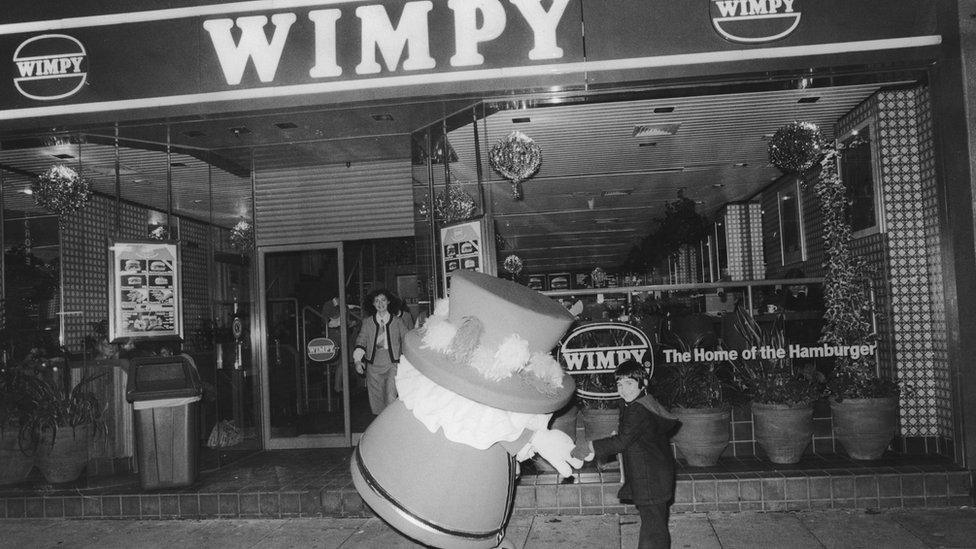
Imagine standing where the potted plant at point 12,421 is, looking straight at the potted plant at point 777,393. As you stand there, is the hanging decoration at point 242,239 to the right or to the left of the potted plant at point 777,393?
left

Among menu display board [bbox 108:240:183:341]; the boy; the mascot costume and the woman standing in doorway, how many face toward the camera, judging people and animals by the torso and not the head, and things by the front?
2

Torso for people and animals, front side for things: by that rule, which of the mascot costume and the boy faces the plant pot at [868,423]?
the mascot costume

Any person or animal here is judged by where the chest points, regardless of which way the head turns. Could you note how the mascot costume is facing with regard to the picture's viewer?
facing away from the viewer and to the right of the viewer

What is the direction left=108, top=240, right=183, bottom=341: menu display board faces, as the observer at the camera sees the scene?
facing the viewer

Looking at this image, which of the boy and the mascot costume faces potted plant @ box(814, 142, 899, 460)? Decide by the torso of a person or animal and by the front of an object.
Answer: the mascot costume

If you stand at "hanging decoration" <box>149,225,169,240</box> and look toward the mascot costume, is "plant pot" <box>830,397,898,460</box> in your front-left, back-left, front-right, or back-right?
front-left

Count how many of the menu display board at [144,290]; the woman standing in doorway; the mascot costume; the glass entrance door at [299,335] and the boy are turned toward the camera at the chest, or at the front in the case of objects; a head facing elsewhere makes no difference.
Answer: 3

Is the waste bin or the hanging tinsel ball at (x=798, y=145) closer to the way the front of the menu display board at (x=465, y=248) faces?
the waste bin

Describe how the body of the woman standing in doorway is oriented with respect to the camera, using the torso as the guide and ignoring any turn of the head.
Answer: toward the camera

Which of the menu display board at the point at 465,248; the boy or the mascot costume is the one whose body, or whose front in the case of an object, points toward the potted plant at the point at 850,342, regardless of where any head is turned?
the mascot costume

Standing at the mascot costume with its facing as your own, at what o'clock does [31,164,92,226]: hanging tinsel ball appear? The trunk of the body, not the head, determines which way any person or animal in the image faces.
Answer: The hanging tinsel ball is roughly at 7 o'clock from the mascot costume.

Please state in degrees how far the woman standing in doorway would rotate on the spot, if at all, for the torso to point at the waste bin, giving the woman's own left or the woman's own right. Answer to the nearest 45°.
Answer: approximately 90° to the woman's own right

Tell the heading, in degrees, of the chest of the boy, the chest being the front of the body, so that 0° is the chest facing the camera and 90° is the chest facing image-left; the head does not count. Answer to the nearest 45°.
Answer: approximately 90°

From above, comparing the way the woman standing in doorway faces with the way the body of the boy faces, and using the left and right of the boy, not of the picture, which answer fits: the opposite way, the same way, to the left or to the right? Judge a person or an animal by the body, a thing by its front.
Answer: to the left

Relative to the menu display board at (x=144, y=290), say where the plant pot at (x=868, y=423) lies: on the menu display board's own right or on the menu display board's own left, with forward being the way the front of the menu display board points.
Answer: on the menu display board's own left

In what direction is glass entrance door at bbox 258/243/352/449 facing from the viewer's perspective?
toward the camera

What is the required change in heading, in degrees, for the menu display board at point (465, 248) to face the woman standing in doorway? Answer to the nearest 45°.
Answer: approximately 90° to its right

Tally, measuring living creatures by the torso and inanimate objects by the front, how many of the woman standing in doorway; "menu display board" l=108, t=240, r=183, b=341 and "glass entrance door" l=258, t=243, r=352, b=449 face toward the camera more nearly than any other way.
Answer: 3
